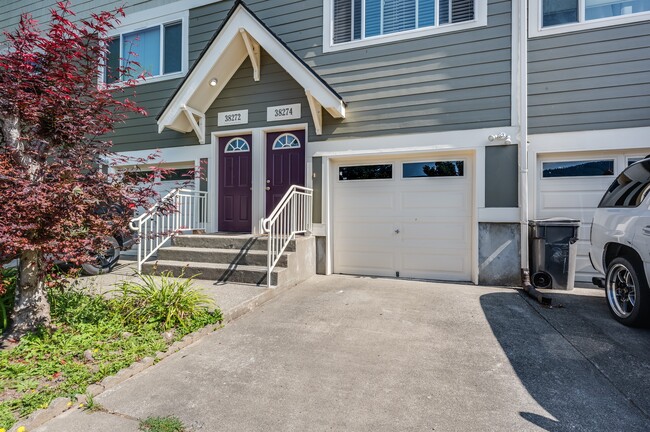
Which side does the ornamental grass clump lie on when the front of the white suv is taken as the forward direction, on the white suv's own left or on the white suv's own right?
on the white suv's own right

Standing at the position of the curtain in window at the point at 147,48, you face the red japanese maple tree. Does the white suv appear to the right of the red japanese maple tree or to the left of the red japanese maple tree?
left

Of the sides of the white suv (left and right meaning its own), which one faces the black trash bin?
back

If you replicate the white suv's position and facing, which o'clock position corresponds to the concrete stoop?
The concrete stoop is roughly at 4 o'clock from the white suv.

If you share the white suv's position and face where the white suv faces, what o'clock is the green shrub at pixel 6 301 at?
The green shrub is roughly at 3 o'clock from the white suv.
